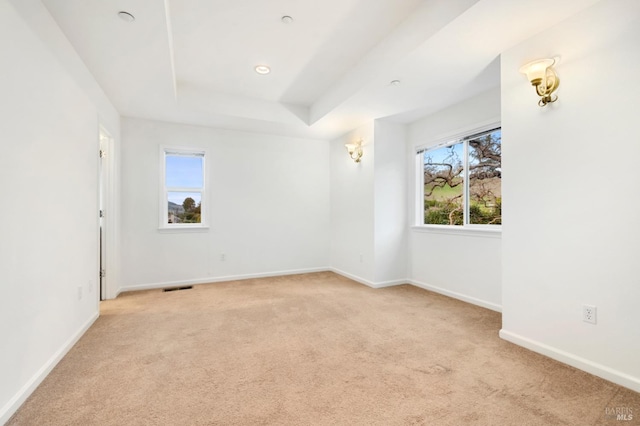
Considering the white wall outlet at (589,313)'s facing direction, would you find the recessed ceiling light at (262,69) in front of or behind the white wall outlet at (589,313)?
in front

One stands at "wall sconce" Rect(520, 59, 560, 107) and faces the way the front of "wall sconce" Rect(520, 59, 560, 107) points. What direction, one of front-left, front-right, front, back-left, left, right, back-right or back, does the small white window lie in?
front-right

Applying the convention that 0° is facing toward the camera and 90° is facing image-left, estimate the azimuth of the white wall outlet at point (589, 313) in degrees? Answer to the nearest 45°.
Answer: approximately 45°

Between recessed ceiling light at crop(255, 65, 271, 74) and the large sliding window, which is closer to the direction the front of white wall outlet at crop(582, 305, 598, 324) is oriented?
the recessed ceiling light

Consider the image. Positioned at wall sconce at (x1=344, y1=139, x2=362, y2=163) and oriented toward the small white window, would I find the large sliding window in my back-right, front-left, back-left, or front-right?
back-left

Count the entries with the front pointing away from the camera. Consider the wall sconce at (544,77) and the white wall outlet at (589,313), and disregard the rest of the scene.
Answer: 0

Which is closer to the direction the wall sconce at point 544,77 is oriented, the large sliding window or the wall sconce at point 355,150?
the wall sconce

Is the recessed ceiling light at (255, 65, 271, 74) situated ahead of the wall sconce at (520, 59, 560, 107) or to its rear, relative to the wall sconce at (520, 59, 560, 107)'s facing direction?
ahead

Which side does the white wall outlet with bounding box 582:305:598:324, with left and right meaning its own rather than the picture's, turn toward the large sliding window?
right

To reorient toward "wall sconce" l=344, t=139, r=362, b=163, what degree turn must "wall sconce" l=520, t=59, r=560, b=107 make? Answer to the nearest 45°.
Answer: approximately 90° to its right
